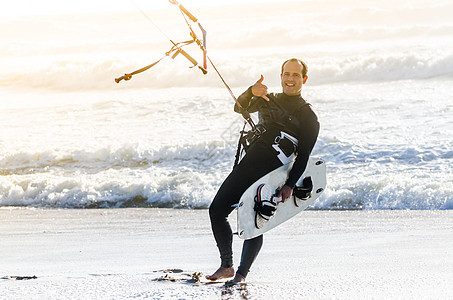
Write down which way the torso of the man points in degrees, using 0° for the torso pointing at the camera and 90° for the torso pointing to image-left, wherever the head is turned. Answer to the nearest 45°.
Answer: approximately 45°
